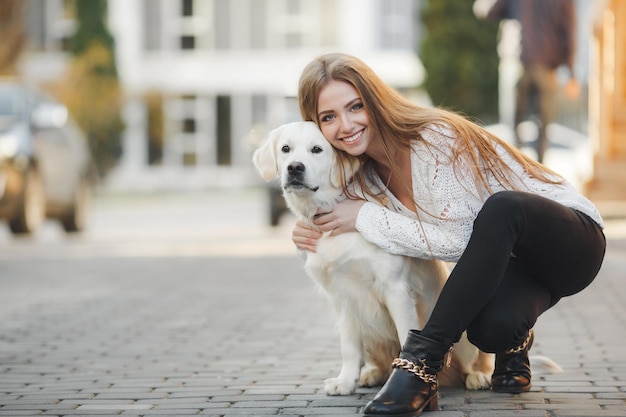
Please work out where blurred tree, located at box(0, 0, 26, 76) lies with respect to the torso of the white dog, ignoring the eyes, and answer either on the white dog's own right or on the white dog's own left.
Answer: on the white dog's own right

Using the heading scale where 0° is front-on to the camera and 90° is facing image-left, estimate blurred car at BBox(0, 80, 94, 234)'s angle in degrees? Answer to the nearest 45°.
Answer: approximately 45°

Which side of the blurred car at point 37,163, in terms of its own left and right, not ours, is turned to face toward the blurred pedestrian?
left

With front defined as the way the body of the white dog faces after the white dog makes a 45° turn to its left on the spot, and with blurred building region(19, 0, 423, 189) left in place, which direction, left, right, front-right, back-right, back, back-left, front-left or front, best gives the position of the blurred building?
back

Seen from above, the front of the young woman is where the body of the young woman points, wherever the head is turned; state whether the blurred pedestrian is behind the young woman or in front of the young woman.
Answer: behind

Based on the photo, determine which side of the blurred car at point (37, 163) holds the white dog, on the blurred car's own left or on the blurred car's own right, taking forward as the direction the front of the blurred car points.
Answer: on the blurred car's own left

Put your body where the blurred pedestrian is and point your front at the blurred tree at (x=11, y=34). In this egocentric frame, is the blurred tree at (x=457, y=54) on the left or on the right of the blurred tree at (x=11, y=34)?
right

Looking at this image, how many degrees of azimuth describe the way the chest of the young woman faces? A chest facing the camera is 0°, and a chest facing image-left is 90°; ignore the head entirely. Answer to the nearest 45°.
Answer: approximately 45°

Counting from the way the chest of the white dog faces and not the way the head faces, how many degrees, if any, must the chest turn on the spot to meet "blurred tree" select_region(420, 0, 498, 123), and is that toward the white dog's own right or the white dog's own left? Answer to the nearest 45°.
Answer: approximately 135° to the white dog's own right
